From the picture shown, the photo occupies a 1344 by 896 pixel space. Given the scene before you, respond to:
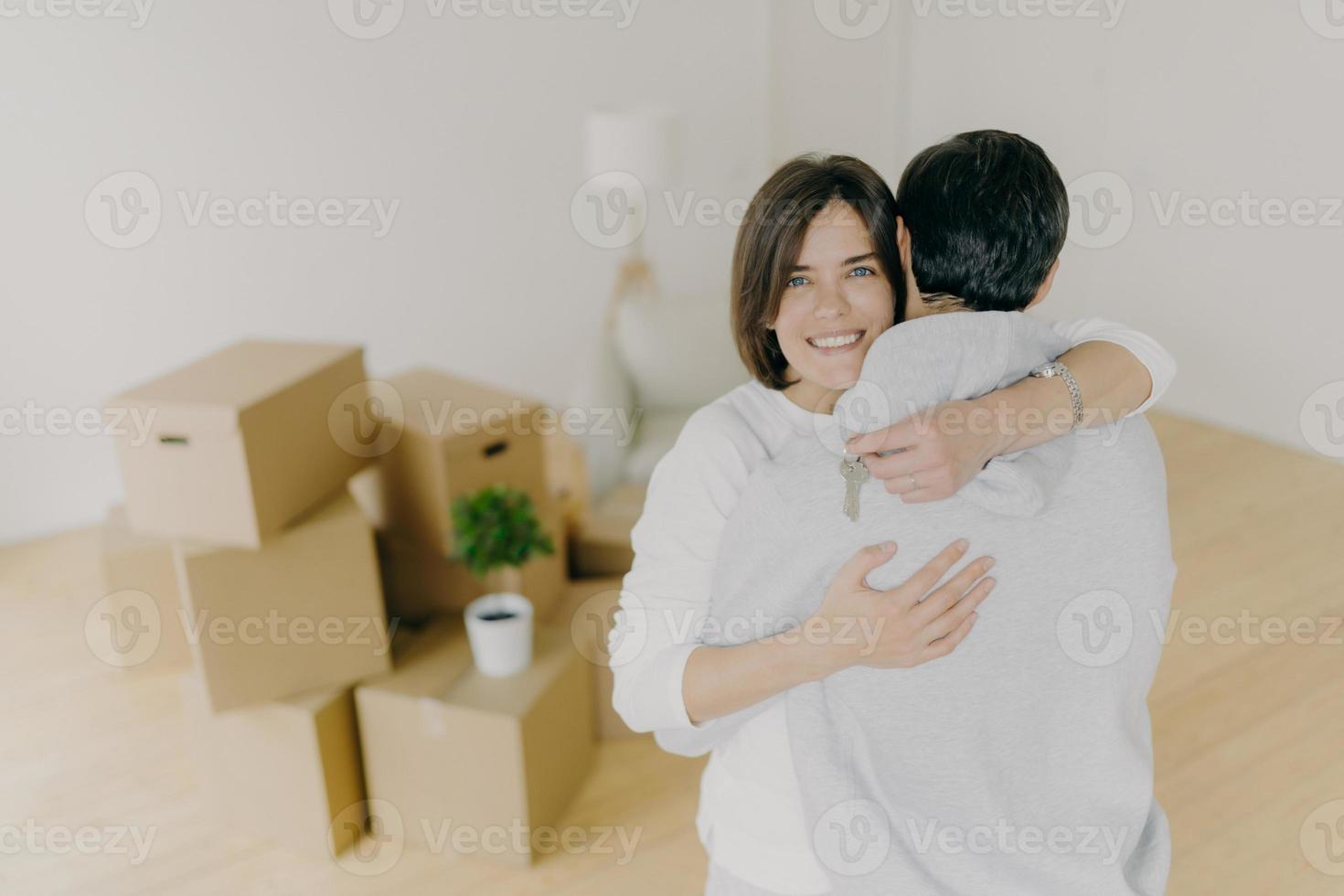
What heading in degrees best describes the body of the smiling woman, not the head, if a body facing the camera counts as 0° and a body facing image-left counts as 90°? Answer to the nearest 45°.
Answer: approximately 315°

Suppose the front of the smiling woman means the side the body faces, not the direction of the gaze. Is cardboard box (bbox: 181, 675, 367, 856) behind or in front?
behind

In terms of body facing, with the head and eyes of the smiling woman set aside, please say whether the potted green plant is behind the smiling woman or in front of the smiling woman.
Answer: behind

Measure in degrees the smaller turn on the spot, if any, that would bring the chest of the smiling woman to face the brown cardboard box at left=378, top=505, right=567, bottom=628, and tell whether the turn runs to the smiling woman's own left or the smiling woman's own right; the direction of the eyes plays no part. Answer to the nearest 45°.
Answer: approximately 180°

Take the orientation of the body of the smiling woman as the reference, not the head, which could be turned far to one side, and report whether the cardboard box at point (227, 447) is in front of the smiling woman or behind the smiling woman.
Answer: behind

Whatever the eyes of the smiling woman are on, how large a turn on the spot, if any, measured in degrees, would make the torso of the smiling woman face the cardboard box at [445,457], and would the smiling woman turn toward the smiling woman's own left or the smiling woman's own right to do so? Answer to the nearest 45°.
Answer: approximately 180°

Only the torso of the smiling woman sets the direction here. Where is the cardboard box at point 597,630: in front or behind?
behind

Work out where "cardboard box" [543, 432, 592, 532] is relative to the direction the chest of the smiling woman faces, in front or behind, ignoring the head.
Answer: behind
